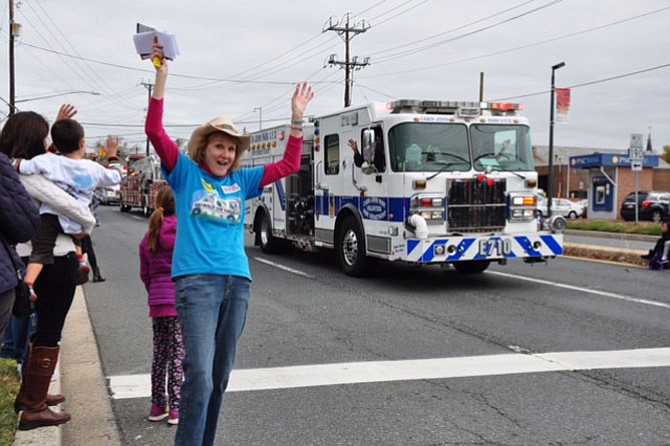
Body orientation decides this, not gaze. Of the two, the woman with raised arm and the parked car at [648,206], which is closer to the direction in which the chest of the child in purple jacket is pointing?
the parked car

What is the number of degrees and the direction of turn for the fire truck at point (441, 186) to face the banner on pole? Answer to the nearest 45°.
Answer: approximately 135° to its left

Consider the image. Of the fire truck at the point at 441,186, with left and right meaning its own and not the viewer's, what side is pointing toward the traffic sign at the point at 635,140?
left

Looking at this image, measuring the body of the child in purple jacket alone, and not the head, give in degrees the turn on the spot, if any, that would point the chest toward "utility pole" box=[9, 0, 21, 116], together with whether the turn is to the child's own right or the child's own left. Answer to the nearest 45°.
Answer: approximately 45° to the child's own left

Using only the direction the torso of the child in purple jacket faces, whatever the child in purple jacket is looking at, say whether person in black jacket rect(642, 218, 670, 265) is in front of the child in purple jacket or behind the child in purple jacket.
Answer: in front

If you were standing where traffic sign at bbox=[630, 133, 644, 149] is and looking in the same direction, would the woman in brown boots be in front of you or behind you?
in front

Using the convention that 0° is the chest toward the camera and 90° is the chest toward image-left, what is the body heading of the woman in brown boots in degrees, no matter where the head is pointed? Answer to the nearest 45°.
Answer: approximately 270°

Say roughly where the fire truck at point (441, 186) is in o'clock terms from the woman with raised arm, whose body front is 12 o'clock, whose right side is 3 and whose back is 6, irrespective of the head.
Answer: The fire truck is roughly at 7 o'clock from the woman with raised arm.

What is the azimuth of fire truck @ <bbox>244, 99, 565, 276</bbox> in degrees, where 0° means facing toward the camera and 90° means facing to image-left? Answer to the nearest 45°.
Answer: approximately 315°

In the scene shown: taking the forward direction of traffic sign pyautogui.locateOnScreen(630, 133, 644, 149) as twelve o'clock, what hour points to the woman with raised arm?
The woman with raised arm is roughly at 12 o'clock from the traffic sign.

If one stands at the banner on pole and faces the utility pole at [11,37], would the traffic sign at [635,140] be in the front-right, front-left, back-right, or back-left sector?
back-left

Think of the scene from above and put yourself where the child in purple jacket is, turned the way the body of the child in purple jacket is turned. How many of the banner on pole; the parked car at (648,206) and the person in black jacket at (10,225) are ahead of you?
2
